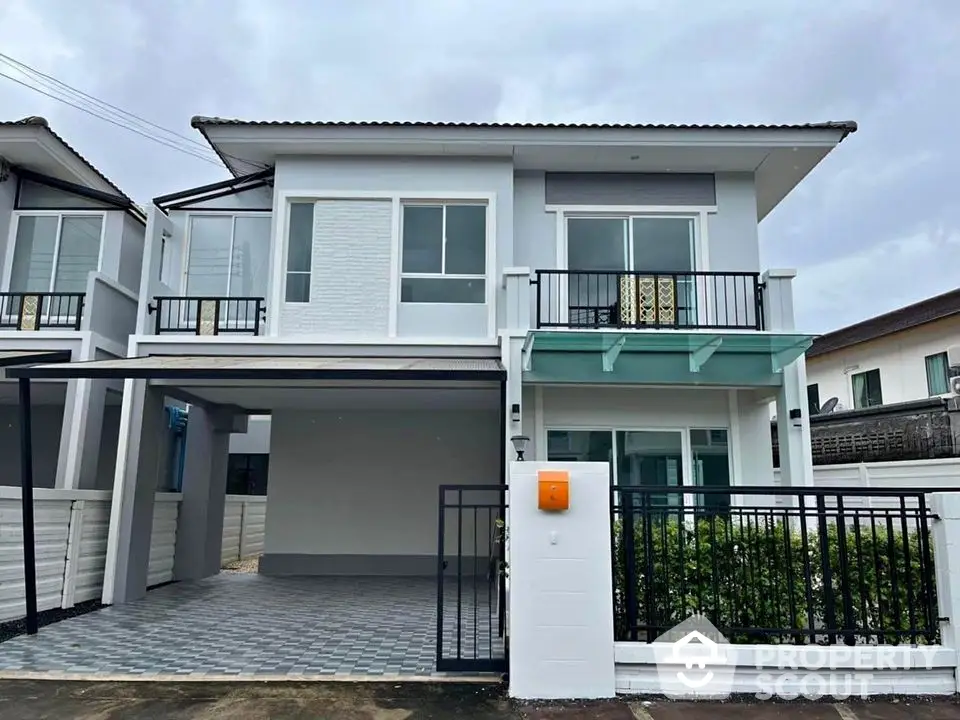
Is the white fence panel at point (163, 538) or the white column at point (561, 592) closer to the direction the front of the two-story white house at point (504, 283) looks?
the white column

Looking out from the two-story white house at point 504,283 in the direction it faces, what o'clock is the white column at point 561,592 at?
The white column is roughly at 12 o'clock from the two-story white house.

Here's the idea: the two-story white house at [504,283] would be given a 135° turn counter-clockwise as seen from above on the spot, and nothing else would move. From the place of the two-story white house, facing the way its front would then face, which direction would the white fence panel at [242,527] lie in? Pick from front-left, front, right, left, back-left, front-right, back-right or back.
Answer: left

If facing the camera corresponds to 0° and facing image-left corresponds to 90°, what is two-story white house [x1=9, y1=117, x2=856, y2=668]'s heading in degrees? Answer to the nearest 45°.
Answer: approximately 0°

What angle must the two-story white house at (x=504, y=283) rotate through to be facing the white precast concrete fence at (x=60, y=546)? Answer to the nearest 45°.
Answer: approximately 90° to its right

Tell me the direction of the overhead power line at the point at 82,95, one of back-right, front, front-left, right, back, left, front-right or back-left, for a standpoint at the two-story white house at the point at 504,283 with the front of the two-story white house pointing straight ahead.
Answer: back-right

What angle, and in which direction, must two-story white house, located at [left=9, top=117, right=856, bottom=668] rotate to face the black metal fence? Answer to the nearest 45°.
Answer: approximately 45° to its left

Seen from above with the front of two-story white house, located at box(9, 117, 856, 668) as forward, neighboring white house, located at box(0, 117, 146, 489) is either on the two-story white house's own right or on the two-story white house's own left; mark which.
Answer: on the two-story white house's own right

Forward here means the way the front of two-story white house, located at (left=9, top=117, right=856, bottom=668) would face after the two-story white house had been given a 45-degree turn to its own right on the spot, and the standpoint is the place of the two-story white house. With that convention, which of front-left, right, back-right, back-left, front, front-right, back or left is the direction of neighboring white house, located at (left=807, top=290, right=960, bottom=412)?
back
